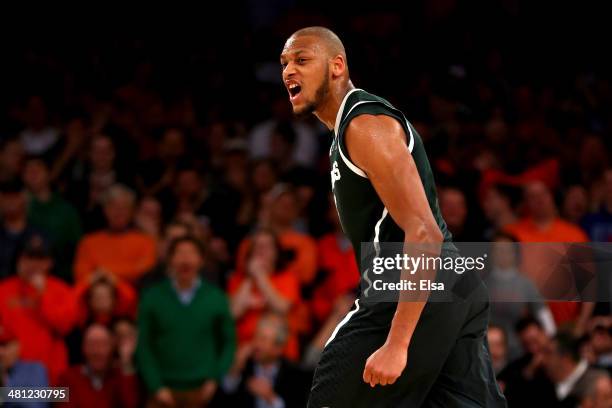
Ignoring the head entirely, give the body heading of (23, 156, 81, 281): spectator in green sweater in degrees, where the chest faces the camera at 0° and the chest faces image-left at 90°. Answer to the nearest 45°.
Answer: approximately 45°

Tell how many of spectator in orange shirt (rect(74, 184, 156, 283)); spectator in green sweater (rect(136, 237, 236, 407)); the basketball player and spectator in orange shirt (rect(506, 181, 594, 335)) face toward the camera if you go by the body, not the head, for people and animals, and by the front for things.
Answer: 3

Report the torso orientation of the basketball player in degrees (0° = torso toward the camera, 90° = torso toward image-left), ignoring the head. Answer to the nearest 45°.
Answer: approximately 90°

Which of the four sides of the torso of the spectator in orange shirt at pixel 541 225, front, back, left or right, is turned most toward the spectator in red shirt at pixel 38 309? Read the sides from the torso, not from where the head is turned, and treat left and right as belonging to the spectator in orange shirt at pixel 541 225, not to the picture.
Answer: right

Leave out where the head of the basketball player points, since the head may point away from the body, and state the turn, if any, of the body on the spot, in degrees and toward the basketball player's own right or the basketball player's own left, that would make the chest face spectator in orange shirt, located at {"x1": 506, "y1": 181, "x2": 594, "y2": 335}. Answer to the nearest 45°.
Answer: approximately 90° to the basketball player's own right

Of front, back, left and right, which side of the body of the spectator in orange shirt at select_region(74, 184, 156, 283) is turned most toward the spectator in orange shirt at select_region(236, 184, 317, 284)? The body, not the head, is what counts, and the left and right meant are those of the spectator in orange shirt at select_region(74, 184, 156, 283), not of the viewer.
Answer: left

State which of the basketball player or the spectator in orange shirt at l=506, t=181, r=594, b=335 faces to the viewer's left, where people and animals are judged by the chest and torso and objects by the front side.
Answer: the basketball player

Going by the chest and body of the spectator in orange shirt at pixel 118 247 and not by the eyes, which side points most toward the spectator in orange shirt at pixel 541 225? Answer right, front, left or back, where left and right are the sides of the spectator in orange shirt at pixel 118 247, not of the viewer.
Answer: left

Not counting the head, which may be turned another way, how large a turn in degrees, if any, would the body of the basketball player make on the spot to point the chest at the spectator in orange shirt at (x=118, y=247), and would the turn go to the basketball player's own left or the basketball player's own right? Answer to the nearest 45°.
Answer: approximately 45° to the basketball player's own right

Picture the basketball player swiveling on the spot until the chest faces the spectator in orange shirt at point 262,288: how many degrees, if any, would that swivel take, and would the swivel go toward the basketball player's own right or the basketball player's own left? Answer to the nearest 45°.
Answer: approximately 90° to the basketball player's own right
